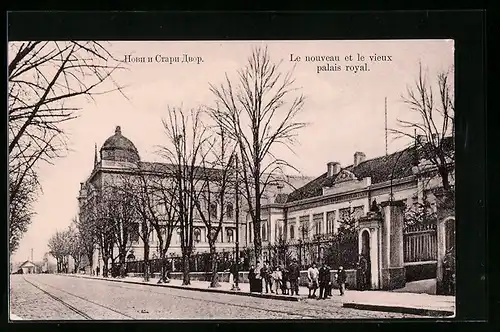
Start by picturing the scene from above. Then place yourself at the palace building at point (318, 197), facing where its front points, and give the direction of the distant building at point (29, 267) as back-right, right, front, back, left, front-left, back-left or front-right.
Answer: front-right

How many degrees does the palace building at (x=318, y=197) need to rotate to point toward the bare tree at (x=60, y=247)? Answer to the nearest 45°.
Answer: approximately 45° to its right

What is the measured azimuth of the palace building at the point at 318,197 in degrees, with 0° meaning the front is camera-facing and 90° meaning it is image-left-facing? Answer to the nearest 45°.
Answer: approximately 45°
